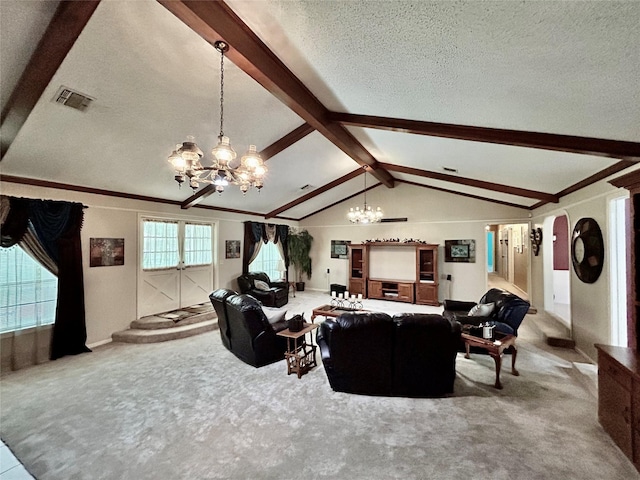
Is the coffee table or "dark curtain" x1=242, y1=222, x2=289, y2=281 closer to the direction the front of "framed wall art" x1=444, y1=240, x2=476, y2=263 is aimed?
the coffee table

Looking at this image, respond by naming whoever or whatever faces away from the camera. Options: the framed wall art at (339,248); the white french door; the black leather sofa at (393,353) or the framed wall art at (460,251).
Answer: the black leather sofa

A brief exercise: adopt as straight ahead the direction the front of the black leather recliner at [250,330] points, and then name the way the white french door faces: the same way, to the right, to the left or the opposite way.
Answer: to the right

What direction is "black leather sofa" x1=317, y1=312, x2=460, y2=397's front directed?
away from the camera

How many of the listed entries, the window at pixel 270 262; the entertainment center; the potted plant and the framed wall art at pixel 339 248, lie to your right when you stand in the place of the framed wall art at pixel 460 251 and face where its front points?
4

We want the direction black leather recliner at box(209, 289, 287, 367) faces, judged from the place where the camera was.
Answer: facing away from the viewer and to the right of the viewer

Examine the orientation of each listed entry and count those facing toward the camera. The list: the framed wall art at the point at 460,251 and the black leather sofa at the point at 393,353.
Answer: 1

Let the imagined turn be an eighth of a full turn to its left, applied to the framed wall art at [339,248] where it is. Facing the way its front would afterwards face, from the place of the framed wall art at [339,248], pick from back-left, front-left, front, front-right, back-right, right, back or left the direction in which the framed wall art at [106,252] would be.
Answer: right

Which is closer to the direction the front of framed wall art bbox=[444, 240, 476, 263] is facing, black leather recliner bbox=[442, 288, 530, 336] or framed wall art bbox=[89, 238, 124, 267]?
the black leather recliner

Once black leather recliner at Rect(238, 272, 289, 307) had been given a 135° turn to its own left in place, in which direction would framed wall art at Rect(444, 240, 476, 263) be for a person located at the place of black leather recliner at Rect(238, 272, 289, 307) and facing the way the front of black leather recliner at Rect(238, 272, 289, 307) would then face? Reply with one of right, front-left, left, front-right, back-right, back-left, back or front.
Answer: right

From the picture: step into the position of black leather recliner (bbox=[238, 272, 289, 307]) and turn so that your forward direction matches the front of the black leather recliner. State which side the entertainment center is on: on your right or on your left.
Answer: on your left

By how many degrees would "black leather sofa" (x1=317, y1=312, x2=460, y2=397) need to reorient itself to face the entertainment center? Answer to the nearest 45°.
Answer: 0° — it already faces it

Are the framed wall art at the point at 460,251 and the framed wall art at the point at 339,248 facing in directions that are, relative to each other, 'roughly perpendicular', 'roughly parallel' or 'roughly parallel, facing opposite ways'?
roughly parallel

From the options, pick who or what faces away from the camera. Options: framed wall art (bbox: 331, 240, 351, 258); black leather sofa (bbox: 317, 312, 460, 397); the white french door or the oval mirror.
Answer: the black leather sofa

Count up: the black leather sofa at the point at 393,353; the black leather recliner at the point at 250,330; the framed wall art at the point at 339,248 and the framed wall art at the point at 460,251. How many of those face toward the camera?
2

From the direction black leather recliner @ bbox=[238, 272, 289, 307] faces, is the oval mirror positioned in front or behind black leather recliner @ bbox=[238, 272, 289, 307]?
in front

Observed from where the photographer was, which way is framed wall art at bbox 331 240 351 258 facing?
facing the viewer

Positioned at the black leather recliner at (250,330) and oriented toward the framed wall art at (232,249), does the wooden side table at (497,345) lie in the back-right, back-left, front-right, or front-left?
back-right

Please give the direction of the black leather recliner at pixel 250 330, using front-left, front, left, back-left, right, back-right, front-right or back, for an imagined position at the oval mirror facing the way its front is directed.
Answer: front
